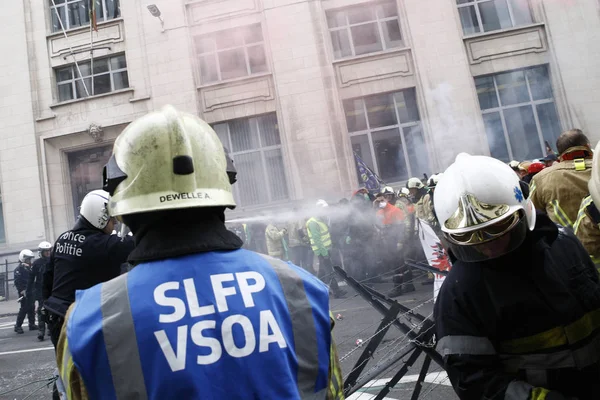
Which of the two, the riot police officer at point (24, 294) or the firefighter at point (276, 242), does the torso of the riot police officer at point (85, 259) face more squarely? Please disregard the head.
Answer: the firefighter

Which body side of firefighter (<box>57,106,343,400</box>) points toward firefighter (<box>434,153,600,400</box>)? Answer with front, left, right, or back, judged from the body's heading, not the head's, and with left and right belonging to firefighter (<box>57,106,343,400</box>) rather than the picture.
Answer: right

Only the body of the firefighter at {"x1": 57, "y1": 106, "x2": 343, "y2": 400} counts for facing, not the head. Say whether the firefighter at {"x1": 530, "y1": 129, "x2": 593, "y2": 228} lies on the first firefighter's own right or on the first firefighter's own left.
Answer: on the first firefighter's own right

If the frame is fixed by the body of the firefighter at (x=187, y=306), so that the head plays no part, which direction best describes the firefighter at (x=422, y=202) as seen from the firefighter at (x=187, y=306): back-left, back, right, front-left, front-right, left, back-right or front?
front-right

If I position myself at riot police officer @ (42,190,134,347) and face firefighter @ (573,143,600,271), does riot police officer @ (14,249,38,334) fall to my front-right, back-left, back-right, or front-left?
back-left

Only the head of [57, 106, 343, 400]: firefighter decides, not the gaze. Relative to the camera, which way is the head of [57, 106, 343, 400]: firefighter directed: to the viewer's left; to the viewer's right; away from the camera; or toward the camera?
away from the camera

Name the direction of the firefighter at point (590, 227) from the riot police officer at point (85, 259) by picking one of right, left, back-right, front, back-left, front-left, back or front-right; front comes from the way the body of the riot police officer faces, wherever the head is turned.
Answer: right

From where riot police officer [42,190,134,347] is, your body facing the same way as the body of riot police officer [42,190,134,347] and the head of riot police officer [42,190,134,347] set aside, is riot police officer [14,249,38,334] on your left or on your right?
on your left

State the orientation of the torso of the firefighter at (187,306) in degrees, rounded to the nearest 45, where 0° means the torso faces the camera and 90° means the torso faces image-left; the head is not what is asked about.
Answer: approximately 180°

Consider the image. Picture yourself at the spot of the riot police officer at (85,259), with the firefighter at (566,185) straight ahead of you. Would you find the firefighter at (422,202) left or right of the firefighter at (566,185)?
left

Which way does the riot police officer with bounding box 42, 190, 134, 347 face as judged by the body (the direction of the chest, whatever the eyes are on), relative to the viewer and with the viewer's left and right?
facing away from the viewer and to the right of the viewer
